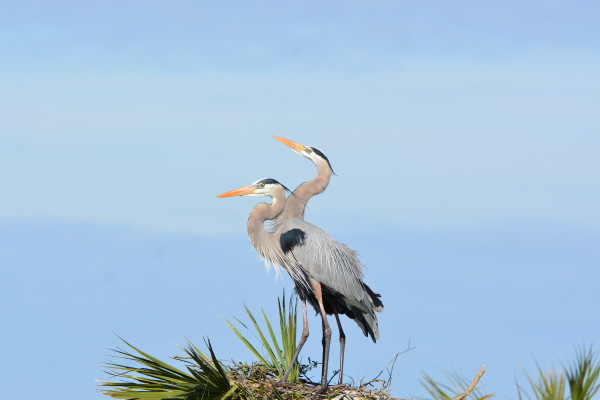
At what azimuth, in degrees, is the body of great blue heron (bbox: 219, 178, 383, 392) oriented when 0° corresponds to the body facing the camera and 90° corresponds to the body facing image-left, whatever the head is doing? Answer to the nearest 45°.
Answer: approximately 90°

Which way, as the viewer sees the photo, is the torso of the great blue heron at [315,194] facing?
to the viewer's left

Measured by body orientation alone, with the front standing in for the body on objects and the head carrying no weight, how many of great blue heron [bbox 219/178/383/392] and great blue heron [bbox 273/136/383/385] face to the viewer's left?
2
